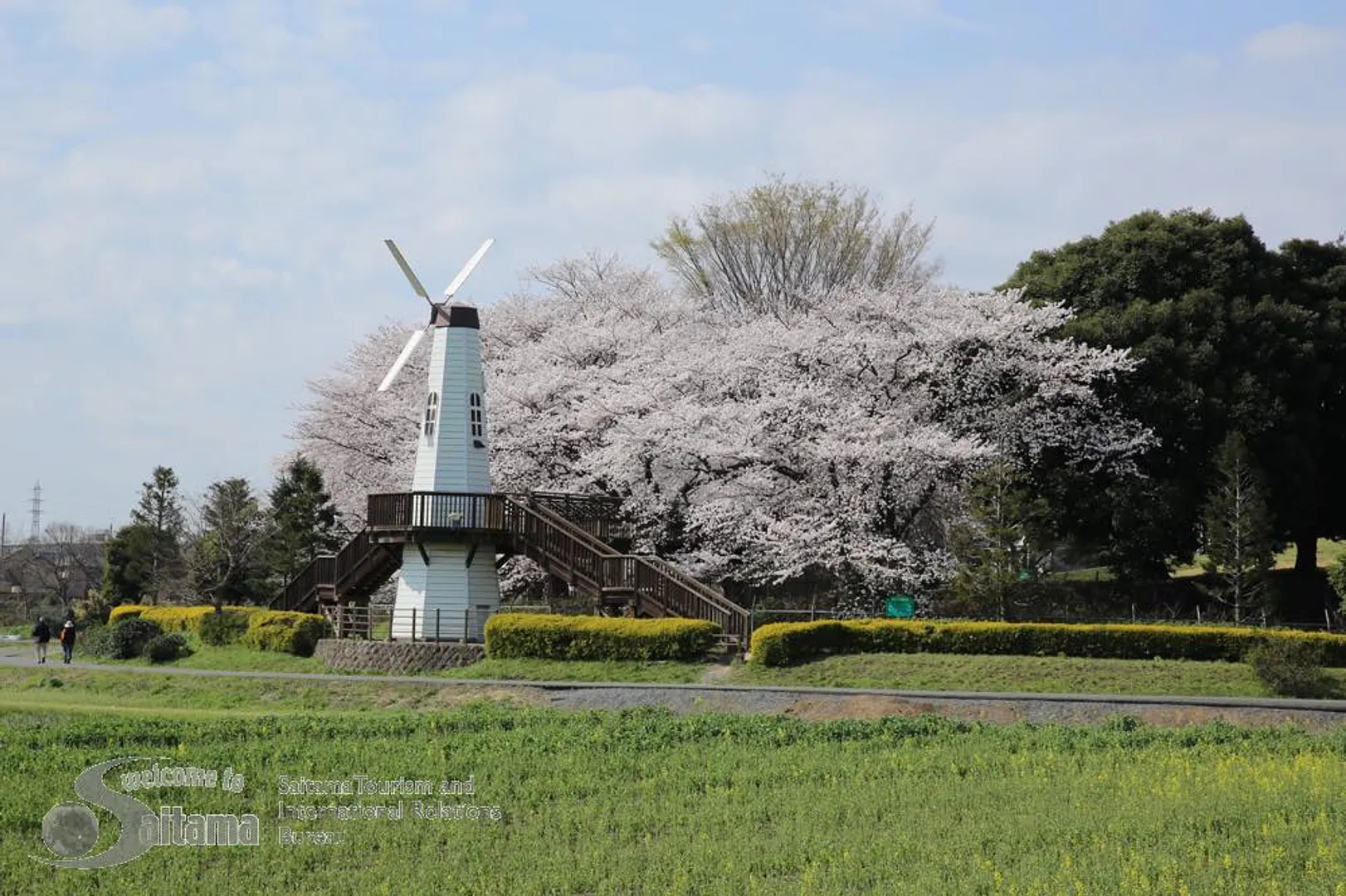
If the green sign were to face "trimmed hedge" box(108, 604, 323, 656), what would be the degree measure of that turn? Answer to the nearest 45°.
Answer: approximately 90° to its right

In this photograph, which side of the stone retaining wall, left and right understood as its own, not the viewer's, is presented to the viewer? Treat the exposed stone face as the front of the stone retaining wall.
front

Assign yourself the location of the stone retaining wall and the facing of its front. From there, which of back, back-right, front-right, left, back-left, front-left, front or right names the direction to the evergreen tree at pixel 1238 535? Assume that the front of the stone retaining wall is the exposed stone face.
left

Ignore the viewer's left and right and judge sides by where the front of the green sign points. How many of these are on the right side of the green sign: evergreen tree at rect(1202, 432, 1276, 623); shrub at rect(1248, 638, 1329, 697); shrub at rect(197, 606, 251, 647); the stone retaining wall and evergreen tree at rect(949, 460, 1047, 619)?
2

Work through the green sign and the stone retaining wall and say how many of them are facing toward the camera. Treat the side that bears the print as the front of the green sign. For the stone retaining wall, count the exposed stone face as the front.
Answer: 2

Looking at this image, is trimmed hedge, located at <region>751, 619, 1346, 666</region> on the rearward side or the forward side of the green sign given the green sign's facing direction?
on the forward side

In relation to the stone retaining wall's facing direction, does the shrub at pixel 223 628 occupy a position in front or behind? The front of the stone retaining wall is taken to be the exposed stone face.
behind

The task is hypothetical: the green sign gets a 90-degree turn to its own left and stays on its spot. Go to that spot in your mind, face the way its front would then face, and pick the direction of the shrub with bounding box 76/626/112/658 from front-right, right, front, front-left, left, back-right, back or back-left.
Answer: back

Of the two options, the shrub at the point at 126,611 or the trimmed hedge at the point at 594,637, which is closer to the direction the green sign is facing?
the trimmed hedge

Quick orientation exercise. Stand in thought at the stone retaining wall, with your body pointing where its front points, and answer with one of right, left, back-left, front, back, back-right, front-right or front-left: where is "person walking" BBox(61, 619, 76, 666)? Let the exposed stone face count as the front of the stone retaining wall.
back-right

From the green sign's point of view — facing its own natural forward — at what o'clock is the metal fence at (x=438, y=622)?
The metal fence is roughly at 3 o'clock from the green sign.

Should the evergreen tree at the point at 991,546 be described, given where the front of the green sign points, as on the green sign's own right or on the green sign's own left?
on the green sign's own left
